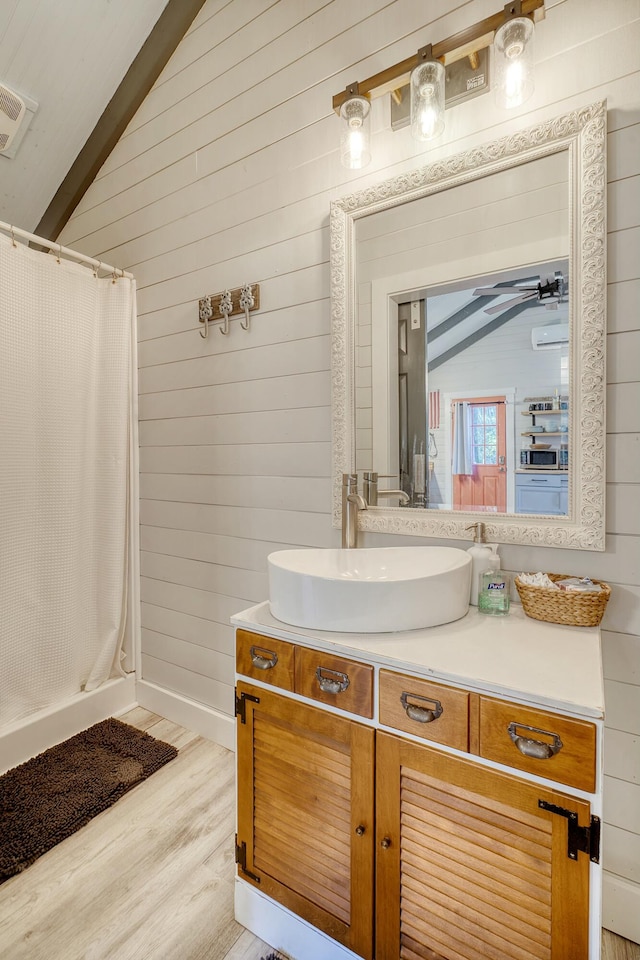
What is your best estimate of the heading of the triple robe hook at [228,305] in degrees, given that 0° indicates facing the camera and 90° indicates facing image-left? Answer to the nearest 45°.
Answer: approximately 45°

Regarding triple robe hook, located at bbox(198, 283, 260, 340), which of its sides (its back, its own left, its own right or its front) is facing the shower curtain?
right

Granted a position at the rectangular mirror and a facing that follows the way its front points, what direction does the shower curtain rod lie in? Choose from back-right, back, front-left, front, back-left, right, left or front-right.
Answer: front-right

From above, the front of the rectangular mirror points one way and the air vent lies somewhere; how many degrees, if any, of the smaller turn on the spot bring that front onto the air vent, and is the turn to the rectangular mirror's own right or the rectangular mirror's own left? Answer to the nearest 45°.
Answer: approximately 45° to the rectangular mirror's own right
